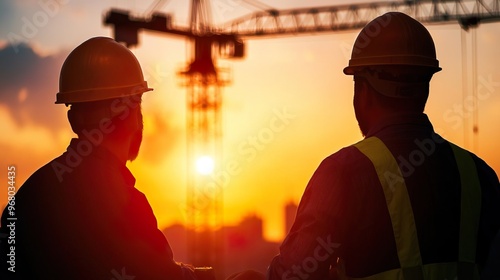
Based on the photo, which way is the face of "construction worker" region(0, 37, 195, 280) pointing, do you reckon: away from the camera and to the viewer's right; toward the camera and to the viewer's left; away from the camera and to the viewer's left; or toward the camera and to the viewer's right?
away from the camera and to the viewer's right

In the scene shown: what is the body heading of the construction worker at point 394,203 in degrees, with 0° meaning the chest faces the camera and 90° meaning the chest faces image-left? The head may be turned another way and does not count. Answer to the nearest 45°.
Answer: approximately 135°

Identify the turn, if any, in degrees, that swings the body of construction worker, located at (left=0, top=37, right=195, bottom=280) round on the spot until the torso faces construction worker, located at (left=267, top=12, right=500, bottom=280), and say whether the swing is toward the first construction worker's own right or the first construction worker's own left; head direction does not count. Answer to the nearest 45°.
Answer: approximately 90° to the first construction worker's own right

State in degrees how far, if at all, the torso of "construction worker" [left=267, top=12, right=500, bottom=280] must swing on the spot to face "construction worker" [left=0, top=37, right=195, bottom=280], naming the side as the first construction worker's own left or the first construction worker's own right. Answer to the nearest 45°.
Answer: approximately 45° to the first construction worker's own left

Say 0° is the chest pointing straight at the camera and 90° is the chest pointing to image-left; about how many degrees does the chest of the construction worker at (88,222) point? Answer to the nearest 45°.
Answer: approximately 225°
